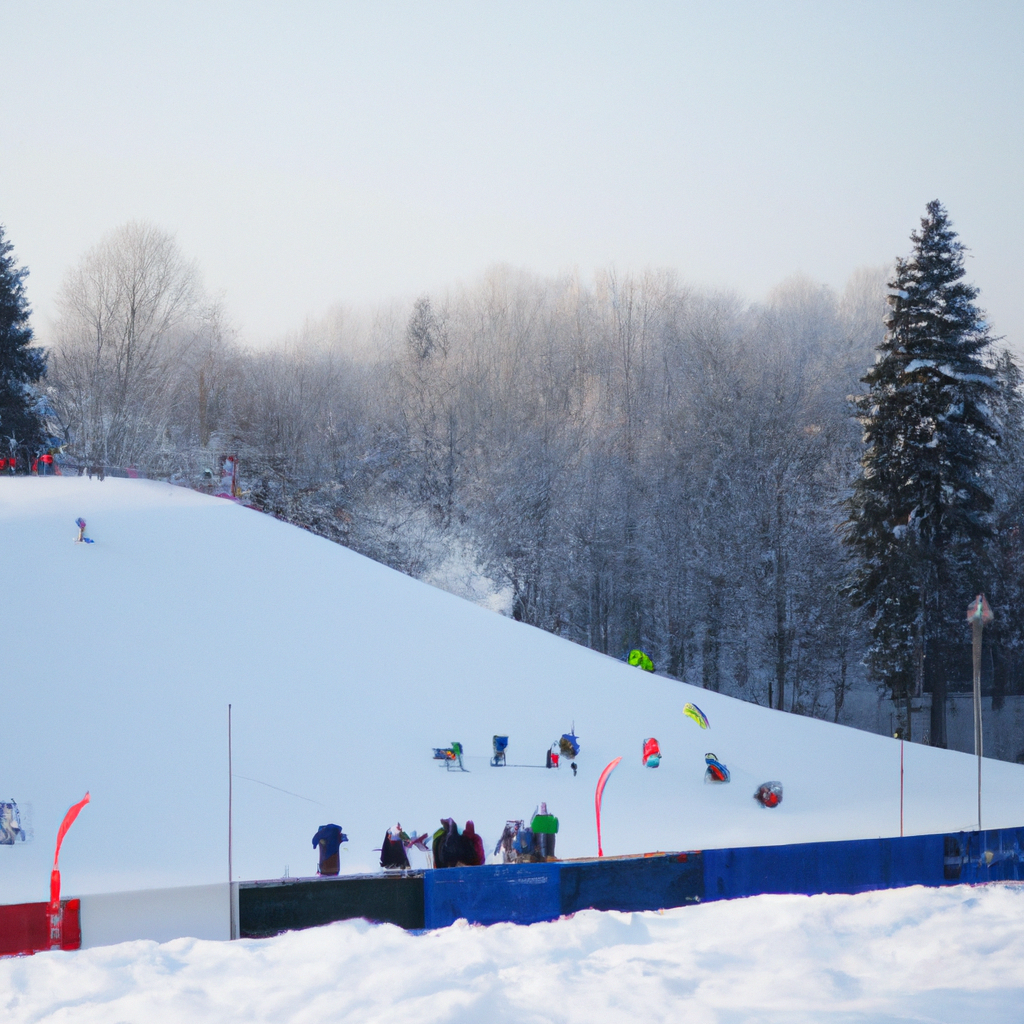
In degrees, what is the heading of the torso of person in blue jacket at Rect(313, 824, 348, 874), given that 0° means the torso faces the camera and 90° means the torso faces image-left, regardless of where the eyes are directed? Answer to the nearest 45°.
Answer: approximately 180°

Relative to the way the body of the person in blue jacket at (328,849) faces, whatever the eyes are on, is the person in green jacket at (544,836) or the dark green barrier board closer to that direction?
the person in green jacket

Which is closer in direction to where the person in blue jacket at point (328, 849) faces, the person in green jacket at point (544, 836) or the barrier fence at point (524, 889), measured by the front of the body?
the person in green jacket

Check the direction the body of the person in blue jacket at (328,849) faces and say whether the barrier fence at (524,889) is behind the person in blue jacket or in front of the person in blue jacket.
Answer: behind

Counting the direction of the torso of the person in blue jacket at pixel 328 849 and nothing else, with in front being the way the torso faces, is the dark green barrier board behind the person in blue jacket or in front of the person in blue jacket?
behind
